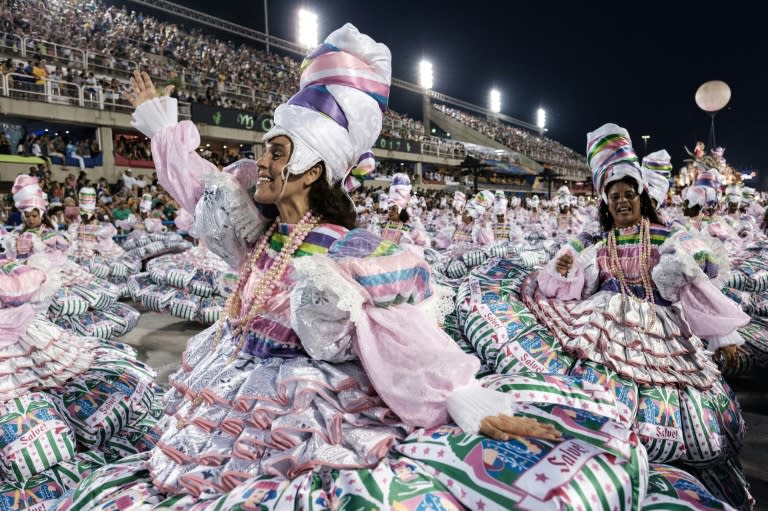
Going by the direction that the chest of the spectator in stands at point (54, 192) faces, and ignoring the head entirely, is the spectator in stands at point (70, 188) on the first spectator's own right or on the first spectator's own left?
on the first spectator's own left

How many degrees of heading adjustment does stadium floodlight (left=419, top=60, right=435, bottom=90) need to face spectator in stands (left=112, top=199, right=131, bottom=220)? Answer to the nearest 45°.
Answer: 0° — it already faces them

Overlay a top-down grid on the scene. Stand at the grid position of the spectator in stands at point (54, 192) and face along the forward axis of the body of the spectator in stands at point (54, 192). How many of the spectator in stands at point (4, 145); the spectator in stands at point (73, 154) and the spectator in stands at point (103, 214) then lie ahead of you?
1

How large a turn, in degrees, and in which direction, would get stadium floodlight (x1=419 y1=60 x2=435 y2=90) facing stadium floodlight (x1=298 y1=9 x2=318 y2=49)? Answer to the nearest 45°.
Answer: approximately 45° to its right

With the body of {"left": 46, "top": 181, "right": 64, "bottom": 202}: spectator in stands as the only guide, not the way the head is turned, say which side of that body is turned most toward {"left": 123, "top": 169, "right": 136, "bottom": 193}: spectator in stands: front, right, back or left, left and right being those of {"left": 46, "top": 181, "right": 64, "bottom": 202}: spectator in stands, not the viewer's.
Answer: left

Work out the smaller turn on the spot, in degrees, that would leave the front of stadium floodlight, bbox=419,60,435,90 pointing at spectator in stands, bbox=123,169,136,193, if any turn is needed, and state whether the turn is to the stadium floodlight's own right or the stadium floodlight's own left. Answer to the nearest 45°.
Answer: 0° — it already faces them

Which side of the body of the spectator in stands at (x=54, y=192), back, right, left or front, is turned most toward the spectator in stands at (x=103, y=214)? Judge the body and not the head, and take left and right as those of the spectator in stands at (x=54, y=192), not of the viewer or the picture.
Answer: front

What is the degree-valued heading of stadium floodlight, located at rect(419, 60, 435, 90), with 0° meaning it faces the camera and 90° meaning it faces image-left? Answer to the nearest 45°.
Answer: approximately 0°

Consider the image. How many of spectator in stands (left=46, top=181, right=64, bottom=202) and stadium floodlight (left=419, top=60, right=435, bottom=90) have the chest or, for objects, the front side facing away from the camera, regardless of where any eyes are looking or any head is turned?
0

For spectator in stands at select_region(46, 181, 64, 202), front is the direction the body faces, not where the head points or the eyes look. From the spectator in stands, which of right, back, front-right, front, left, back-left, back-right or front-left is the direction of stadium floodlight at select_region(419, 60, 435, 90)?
left

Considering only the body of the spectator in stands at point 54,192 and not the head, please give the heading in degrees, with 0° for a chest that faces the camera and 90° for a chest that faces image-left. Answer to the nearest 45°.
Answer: approximately 315°

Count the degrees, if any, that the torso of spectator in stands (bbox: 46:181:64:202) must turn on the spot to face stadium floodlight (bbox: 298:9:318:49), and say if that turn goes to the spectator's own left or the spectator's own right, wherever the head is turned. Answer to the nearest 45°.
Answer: approximately 90° to the spectator's own left
